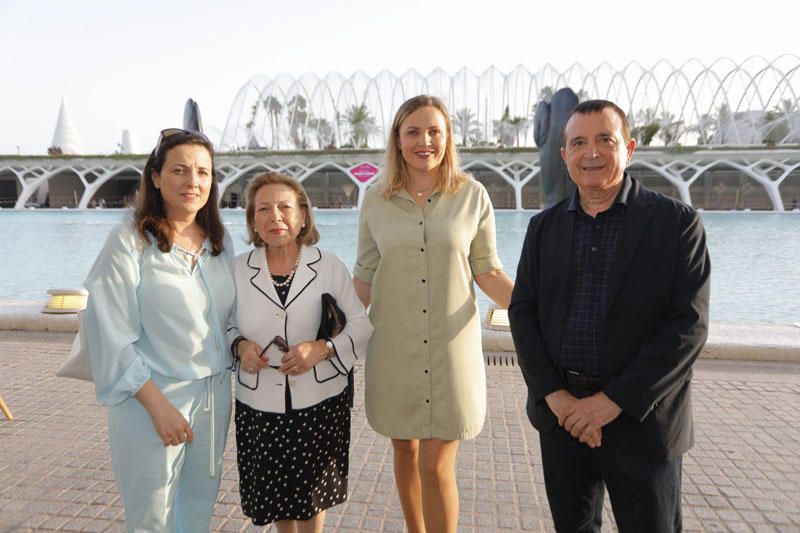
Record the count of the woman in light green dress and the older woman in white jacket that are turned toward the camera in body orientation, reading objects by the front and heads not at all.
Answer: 2

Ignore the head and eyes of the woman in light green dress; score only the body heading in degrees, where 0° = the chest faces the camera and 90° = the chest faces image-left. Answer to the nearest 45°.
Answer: approximately 0°

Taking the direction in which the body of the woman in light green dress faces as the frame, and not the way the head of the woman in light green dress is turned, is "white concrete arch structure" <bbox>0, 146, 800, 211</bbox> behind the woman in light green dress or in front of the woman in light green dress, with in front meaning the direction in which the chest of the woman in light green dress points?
behind

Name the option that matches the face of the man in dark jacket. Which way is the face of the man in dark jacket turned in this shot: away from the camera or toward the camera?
toward the camera

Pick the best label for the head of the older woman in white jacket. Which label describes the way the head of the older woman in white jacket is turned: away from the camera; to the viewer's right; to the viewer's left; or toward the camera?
toward the camera

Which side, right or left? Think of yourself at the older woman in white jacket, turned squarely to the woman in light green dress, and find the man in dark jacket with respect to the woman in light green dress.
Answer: right

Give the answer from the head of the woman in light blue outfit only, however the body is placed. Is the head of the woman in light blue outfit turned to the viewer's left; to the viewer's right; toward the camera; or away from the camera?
toward the camera

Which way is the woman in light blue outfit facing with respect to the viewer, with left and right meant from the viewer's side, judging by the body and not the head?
facing the viewer and to the right of the viewer

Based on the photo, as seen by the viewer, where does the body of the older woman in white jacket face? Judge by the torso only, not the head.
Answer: toward the camera

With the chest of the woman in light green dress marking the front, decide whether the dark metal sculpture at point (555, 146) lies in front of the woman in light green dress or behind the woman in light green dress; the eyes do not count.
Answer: behind

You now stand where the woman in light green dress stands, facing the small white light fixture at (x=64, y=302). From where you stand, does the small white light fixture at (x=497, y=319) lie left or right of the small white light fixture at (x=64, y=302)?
right

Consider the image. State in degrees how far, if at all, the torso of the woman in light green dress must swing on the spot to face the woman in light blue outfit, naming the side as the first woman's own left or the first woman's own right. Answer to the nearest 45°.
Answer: approximately 45° to the first woman's own right

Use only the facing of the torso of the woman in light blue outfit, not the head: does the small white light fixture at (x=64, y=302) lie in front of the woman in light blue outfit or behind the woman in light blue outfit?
behind

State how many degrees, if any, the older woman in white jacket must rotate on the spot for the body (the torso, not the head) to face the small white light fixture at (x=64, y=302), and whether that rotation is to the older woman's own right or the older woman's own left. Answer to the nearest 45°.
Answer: approximately 135° to the older woman's own right

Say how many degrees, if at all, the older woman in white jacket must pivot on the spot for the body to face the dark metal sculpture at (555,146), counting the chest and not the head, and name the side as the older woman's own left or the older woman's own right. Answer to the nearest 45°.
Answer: approximately 135° to the older woman's own left

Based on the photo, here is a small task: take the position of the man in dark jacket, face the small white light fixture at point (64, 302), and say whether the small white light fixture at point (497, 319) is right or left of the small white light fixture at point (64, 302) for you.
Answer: right

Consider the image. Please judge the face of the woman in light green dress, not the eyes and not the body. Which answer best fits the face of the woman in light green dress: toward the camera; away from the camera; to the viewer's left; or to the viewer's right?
toward the camera
